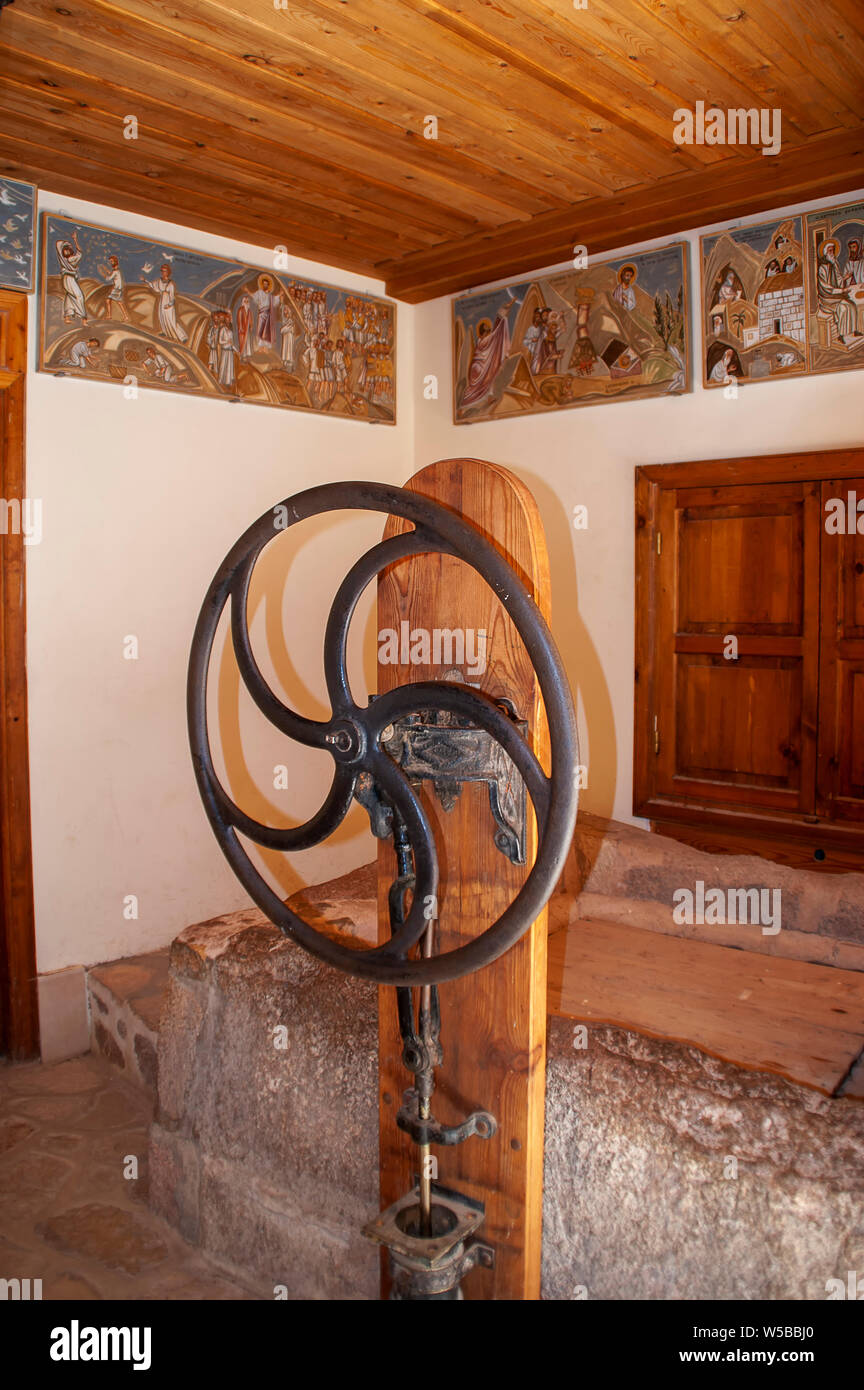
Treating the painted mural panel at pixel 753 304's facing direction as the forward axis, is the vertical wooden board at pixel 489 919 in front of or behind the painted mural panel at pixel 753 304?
in front

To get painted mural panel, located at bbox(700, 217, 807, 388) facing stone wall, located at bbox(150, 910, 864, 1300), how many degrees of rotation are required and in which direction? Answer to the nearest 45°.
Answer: approximately 45° to its left

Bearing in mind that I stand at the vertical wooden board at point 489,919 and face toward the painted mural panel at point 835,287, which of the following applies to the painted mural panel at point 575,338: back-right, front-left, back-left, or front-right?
front-left

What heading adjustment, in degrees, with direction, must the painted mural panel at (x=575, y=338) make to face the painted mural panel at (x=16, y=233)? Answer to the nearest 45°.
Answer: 0° — it already faces it

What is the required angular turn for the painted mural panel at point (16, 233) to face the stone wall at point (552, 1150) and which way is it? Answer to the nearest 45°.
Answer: approximately 45° to its right

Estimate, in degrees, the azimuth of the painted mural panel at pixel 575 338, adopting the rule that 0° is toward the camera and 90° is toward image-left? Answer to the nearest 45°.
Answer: approximately 45°

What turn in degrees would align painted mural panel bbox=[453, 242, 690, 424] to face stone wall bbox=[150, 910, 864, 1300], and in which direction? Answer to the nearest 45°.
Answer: approximately 45° to its left

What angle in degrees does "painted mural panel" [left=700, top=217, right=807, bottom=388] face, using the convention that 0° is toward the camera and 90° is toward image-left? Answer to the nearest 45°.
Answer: approximately 45°

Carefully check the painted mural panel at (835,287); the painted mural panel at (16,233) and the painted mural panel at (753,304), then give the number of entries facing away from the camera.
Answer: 0

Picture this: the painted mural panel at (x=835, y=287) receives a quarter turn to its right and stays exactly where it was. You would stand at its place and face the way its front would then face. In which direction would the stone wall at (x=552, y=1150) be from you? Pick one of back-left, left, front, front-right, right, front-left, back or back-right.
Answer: back-left

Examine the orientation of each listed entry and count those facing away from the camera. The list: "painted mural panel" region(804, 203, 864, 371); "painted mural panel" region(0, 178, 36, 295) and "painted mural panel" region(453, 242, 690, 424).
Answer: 0

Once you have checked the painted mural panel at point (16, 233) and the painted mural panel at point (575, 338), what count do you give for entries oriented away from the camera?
0

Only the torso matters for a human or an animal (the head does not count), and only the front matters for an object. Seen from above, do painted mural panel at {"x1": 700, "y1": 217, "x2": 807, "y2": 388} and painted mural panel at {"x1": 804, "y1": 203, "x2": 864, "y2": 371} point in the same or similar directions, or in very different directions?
same or similar directions

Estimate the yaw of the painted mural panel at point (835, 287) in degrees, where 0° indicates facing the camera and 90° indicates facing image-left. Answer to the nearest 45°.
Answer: approximately 45°

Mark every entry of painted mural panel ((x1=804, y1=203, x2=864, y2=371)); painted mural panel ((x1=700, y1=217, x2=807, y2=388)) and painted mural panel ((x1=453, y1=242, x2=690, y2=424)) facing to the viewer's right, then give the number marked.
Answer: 0

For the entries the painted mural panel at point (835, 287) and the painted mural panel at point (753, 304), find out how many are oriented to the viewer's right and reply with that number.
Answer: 0

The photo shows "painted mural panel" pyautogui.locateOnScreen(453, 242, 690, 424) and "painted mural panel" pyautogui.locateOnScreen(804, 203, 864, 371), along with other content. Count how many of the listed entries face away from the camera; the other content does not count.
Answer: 0
